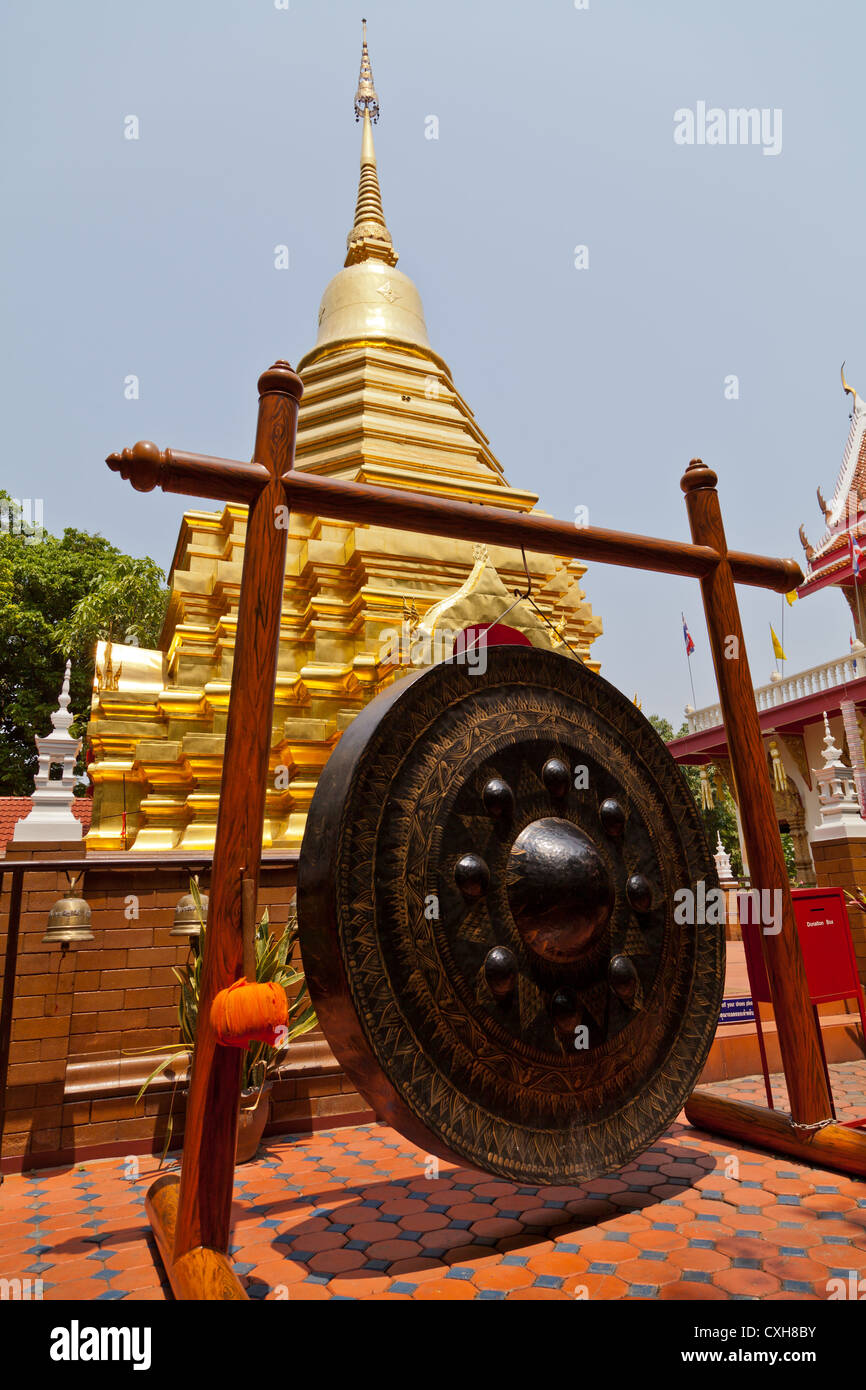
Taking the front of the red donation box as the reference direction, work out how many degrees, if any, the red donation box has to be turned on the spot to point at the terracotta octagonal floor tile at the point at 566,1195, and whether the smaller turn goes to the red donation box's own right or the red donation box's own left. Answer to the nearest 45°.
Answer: approximately 45° to the red donation box's own right

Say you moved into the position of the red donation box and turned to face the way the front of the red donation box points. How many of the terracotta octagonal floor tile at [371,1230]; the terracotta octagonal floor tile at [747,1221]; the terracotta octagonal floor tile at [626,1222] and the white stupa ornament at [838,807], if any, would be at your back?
1

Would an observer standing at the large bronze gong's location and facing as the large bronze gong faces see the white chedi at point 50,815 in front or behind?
behind

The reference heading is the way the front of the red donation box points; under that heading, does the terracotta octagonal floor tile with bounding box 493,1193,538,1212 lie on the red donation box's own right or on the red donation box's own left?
on the red donation box's own right

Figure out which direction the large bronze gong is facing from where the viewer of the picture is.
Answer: facing the viewer and to the right of the viewer

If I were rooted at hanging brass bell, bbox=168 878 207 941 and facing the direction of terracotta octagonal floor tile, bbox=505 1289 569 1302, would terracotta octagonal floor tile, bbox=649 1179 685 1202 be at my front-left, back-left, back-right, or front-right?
front-left

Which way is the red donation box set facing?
toward the camera

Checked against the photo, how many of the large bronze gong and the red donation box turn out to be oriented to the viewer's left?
0

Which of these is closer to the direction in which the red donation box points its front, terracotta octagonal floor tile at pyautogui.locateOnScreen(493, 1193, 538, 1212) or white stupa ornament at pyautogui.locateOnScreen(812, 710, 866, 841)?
the terracotta octagonal floor tile

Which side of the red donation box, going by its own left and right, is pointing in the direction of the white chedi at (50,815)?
right

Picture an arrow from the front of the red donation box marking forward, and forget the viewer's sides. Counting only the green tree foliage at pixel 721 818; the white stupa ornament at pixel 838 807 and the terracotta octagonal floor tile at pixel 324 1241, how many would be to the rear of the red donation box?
2

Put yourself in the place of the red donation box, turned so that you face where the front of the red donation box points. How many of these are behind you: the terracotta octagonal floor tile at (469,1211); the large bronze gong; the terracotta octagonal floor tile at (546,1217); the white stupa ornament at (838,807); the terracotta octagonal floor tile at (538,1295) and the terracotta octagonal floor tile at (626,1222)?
1

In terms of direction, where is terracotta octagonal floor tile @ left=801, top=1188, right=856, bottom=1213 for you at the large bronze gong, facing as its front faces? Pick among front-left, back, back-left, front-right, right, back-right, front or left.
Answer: left
